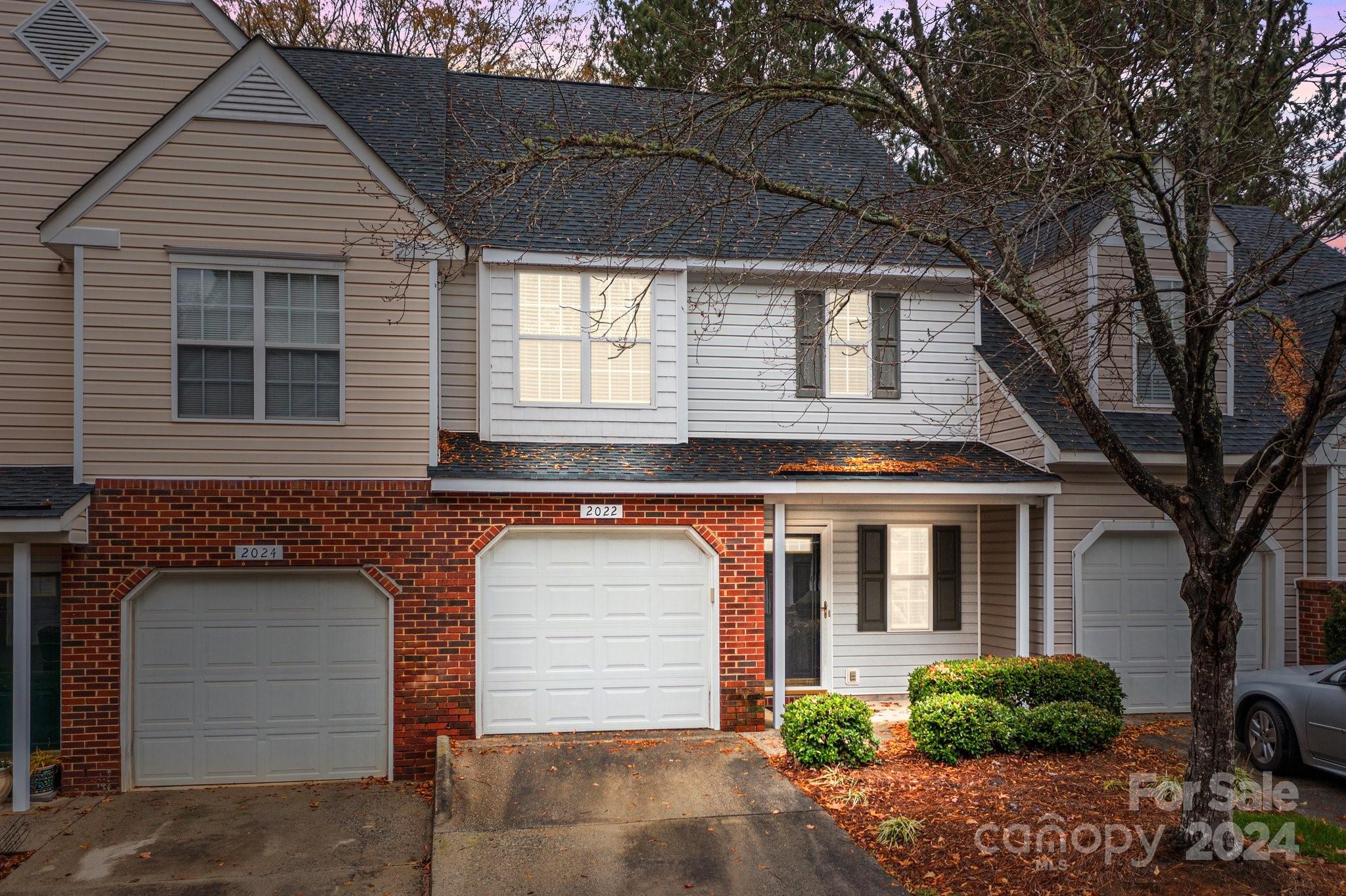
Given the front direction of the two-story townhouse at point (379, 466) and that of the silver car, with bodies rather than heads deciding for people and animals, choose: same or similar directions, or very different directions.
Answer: very different directions

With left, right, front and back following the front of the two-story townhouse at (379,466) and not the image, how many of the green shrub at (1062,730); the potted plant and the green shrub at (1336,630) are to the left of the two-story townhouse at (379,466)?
2

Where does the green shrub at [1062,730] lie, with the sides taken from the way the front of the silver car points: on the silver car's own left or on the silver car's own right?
on the silver car's own left

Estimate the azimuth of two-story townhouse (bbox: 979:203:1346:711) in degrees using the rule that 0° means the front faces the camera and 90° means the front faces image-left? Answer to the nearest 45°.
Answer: approximately 0°

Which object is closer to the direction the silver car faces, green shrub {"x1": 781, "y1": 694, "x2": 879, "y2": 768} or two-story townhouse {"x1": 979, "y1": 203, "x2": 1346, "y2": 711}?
the two-story townhouse

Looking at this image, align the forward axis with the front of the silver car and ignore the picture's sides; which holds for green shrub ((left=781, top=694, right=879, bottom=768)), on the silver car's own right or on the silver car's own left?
on the silver car's own left
